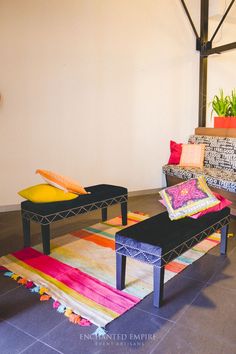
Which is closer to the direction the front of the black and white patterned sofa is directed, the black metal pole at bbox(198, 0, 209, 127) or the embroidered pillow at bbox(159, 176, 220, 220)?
the embroidered pillow

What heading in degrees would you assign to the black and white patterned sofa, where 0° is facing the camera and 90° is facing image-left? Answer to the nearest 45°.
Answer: approximately 45°

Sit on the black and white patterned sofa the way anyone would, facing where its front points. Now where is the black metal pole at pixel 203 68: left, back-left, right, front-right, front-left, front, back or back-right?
back-right
